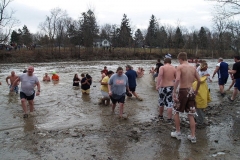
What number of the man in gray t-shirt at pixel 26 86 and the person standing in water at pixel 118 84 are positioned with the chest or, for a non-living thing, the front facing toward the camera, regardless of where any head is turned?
2

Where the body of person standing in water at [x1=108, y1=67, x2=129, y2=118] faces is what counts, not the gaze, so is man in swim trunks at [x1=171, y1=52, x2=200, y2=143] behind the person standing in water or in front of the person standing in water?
in front

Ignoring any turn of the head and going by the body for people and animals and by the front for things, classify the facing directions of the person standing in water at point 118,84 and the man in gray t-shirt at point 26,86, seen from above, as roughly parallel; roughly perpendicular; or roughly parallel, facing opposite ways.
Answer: roughly parallel

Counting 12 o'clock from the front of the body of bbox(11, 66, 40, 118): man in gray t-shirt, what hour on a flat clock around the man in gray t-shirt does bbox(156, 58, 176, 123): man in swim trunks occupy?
The man in swim trunks is roughly at 10 o'clock from the man in gray t-shirt.

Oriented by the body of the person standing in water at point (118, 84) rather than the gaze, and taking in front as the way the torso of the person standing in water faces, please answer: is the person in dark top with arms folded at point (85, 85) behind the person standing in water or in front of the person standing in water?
behind

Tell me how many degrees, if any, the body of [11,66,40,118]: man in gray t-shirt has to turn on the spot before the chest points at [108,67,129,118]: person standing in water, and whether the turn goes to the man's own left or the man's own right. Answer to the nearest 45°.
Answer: approximately 45° to the man's own left

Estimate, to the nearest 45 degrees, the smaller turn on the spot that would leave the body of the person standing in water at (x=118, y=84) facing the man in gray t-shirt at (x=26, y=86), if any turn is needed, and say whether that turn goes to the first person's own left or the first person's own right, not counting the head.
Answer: approximately 90° to the first person's own right

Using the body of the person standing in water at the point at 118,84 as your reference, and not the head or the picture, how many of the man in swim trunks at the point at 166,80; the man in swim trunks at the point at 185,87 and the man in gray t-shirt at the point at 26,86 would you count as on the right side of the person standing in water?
1

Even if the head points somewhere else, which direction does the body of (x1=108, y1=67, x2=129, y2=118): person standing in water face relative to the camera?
toward the camera

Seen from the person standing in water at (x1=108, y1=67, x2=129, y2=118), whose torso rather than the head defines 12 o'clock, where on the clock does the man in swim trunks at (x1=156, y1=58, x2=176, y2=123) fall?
The man in swim trunks is roughly at 10 o'clock from the person standing in water.

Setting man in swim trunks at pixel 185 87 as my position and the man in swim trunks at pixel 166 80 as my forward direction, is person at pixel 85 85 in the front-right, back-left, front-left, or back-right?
front-left
